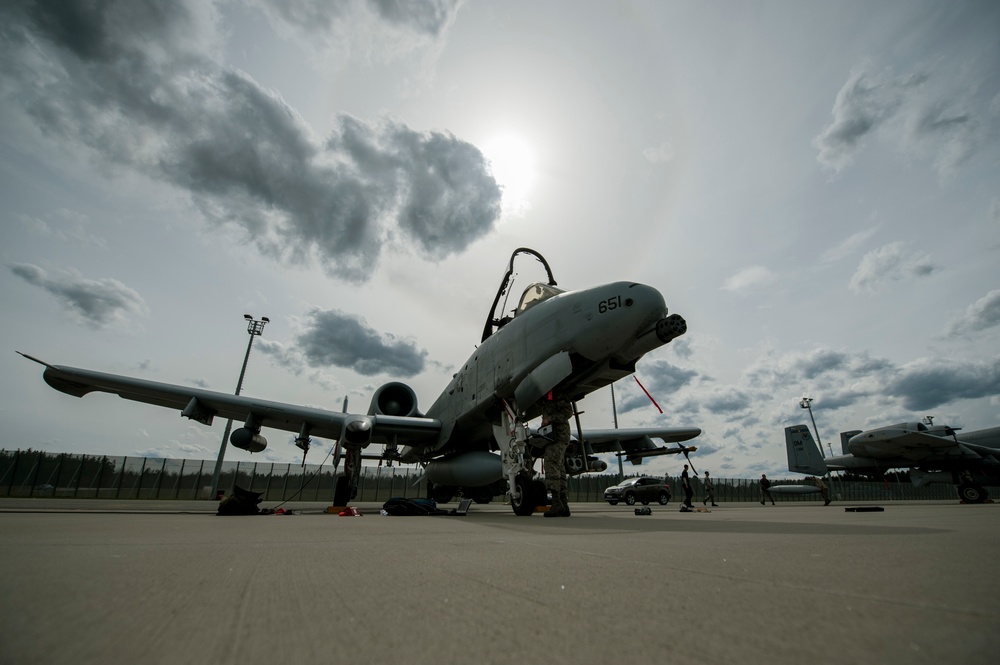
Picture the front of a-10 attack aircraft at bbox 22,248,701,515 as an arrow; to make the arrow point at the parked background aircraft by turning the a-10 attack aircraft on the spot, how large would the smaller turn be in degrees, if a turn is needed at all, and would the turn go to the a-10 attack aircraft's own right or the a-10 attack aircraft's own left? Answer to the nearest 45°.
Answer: approximately 45° to the a-10 attack aircraft's own left

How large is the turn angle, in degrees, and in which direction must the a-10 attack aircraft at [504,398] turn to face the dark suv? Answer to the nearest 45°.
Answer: approximately 90° to its left

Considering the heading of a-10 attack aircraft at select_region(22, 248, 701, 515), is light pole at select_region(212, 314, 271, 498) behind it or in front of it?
behind

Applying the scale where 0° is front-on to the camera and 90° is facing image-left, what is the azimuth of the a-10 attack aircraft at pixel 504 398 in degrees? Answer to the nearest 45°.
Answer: approximately 315°
